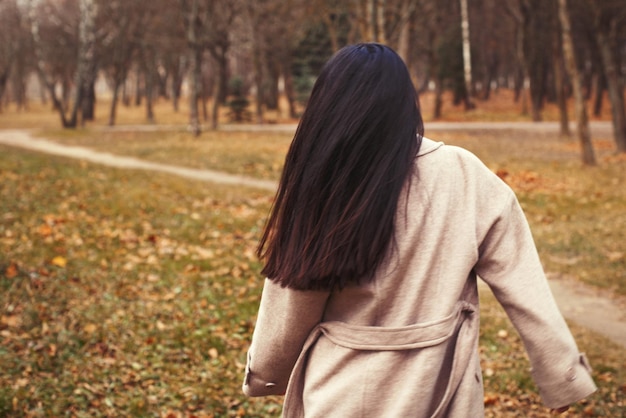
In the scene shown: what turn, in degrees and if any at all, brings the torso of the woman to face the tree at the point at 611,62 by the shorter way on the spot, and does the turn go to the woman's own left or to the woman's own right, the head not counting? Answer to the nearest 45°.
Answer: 0° — they already face it

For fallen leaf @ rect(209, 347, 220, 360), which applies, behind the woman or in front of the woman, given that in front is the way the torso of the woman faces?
in front

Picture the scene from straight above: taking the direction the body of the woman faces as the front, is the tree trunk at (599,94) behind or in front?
in front

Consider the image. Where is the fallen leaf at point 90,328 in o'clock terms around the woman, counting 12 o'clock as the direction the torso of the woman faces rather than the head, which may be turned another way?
The fallen leaf is roughly at 11 o'clock from the woman.

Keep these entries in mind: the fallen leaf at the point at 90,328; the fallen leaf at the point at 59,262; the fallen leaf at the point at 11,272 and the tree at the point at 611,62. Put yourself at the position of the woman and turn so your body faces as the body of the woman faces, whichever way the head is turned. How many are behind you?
0

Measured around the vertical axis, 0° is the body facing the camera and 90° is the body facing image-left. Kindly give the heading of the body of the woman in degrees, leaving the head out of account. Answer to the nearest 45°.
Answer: approximately 180°

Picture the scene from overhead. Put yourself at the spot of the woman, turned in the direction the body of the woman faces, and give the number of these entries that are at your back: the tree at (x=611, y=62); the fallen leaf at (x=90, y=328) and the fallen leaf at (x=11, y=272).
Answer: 0

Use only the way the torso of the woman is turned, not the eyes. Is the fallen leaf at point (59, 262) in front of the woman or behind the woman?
in front

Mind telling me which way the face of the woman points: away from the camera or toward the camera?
away from the camera
